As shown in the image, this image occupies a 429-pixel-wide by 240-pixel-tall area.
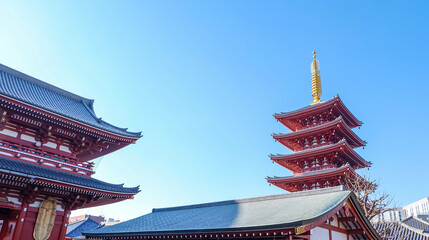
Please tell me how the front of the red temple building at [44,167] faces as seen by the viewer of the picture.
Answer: facing the viewer and to the right of the viewer

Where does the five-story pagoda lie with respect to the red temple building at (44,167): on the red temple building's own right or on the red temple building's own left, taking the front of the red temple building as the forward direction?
on the red temple building's own left
